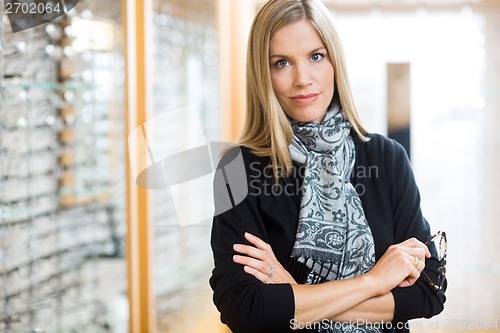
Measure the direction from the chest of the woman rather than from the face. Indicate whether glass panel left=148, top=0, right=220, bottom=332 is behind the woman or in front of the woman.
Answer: behind

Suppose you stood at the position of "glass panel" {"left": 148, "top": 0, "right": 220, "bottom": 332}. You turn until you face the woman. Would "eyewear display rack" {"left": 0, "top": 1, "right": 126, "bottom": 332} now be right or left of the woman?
right

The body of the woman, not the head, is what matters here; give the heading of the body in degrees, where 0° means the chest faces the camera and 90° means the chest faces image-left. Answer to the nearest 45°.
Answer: approximately 0°

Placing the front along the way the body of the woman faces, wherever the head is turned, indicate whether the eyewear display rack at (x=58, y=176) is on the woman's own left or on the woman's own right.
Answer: on the woman's own right
